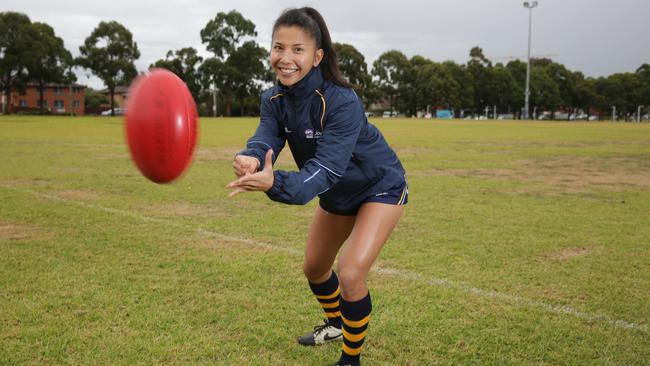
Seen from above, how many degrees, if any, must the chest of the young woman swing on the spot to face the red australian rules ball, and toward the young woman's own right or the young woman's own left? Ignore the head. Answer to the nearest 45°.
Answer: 0° — they already face it

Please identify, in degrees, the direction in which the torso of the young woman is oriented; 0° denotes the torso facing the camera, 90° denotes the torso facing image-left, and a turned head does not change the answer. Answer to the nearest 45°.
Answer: approximately 45°
